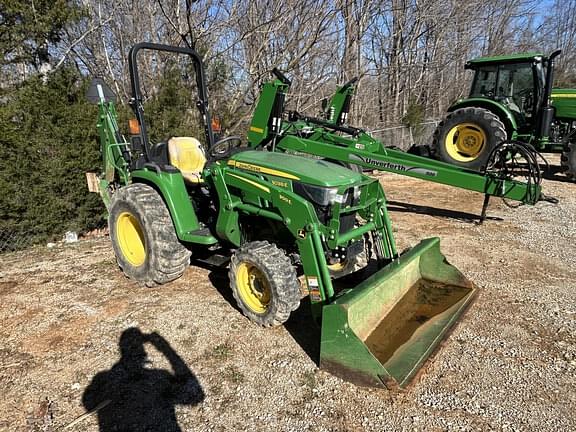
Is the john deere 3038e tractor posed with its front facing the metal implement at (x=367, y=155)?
no

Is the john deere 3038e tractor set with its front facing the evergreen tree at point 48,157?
no

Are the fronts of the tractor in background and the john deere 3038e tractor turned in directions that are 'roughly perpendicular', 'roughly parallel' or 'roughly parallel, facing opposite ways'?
roughly parallel

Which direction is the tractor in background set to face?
to the viewer's right

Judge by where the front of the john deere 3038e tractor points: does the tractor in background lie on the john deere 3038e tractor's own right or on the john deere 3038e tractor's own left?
on the john deere 3038e tractor's own left

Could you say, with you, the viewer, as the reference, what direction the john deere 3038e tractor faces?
facing the viewer and to the right of the viewer

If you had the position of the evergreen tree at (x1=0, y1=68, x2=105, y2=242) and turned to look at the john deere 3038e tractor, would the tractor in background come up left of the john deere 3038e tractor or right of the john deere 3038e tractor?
left

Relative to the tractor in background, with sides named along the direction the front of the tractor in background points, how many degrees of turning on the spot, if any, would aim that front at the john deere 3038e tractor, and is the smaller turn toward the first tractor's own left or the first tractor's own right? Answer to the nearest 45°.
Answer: approximately 90° to the first tractor's own right

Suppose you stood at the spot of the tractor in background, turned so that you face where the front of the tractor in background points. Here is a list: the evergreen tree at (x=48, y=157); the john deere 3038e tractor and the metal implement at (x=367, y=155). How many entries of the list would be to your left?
0

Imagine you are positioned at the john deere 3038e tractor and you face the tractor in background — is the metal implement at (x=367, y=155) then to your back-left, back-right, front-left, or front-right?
front-left

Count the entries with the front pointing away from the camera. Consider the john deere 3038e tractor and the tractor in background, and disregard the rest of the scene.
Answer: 0

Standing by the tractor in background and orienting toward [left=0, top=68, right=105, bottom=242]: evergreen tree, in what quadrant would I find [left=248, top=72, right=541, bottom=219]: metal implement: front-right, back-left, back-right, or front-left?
front-left

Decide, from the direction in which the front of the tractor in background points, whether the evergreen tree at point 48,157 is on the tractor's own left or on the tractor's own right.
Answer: on the tractor's own right

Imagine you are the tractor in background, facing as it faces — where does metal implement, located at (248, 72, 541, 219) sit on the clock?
The metal implement is roughly at 4 o'clock from the tractor in background.
